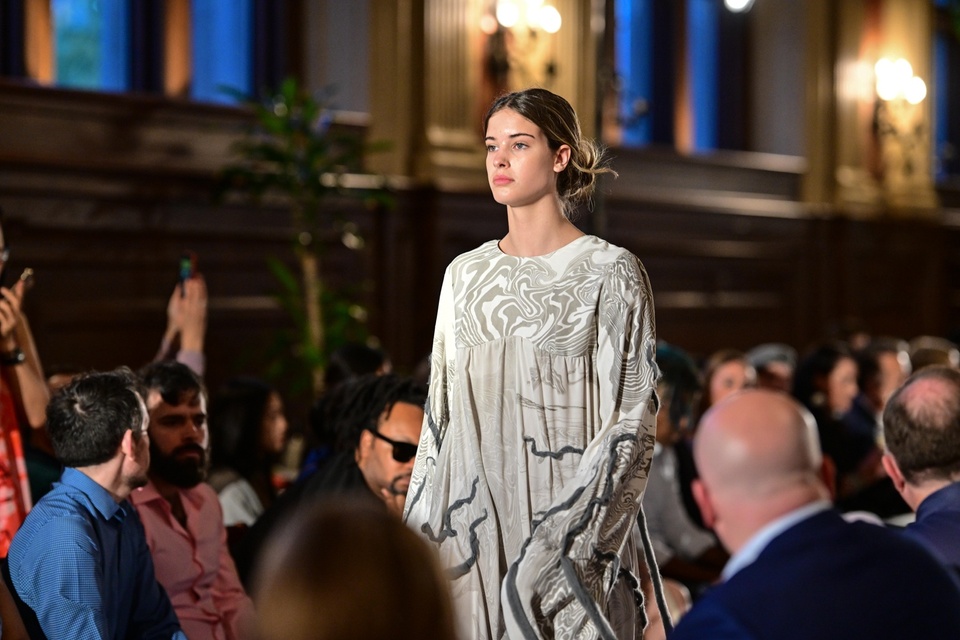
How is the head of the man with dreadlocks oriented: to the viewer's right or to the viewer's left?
to the viewer's right

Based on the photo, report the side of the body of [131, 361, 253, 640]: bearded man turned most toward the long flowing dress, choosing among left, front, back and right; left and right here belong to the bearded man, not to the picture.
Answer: front

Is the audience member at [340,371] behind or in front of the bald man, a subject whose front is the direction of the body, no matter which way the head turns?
in front

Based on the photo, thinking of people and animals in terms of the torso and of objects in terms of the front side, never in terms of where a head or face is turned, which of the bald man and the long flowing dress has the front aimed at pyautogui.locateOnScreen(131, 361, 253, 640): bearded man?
the bald man

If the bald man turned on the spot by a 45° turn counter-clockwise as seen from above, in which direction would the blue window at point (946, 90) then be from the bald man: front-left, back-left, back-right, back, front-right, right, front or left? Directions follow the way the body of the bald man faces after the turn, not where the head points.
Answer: right

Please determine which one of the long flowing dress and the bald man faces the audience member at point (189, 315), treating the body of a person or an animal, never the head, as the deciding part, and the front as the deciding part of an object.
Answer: the bald man

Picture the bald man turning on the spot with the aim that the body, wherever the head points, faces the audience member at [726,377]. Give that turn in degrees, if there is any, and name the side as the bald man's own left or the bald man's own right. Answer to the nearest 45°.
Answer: approximately 45° to the bald man's own right

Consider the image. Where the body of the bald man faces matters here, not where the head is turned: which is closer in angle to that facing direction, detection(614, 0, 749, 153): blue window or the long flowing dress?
the long flowing dress

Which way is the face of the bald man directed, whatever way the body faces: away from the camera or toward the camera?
away from the camera

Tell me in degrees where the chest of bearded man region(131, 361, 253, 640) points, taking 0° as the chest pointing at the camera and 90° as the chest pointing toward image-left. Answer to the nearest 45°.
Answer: approximately 315°

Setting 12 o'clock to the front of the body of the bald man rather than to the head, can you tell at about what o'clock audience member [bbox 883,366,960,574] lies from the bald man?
The audience member is roughly at 2 o'clock from the bald man.

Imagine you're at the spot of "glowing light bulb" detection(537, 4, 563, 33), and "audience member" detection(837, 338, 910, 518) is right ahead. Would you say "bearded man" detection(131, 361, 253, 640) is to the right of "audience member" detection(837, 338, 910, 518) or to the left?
right

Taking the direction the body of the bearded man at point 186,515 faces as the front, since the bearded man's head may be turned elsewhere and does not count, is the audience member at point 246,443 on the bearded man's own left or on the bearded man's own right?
on the bearded man's own left

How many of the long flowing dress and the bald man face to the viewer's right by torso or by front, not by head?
0

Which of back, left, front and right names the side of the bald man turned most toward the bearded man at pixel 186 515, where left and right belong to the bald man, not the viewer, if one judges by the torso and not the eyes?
front

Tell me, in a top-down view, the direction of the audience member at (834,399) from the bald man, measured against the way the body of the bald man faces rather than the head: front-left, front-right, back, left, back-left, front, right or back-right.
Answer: front-right

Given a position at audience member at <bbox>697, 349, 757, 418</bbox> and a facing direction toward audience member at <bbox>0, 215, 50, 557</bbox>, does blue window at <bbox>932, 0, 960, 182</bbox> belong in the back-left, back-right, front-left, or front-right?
back-right
